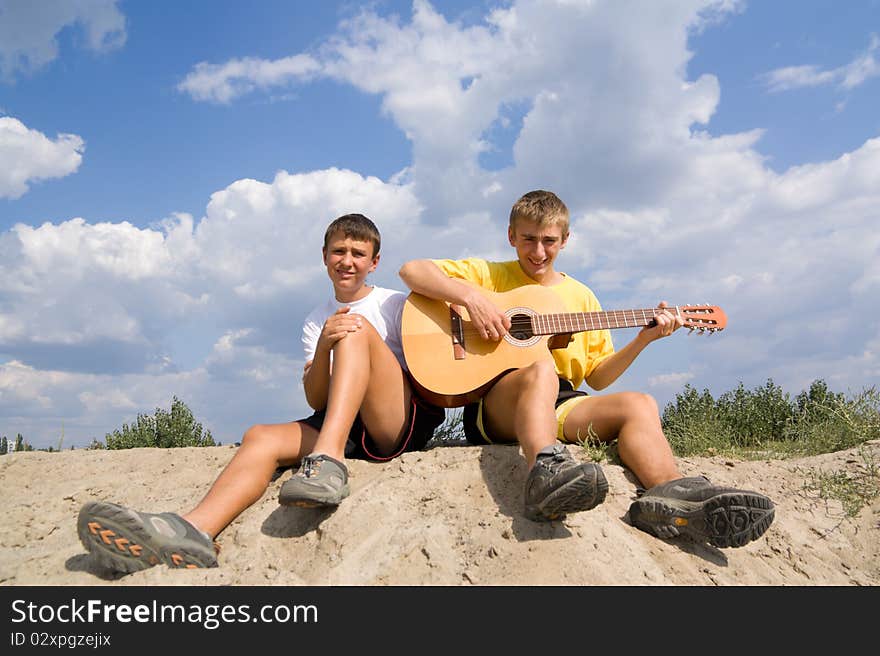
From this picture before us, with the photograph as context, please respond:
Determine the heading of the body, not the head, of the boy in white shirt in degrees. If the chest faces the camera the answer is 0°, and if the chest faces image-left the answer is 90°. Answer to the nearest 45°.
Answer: approximately 45°

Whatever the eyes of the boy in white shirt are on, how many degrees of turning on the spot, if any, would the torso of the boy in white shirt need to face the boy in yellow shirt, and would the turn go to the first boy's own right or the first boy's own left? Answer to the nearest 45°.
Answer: approximately 135° to the first boy's own left

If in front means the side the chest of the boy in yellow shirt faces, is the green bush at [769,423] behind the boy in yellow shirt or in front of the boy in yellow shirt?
behind

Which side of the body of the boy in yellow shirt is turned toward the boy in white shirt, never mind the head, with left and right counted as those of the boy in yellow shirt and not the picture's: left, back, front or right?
right

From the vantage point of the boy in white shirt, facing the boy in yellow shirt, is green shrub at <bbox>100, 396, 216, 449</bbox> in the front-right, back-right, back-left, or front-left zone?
back-left

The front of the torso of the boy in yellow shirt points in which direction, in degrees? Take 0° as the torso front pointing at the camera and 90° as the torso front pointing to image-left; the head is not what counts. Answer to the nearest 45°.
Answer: approximately 0°

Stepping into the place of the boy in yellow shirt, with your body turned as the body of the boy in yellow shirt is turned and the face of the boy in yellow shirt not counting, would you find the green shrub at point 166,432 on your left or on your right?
on your right

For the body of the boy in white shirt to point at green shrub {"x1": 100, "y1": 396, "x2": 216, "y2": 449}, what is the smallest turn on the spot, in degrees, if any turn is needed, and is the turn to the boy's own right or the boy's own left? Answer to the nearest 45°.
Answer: approximately 135° to the boy's own right
